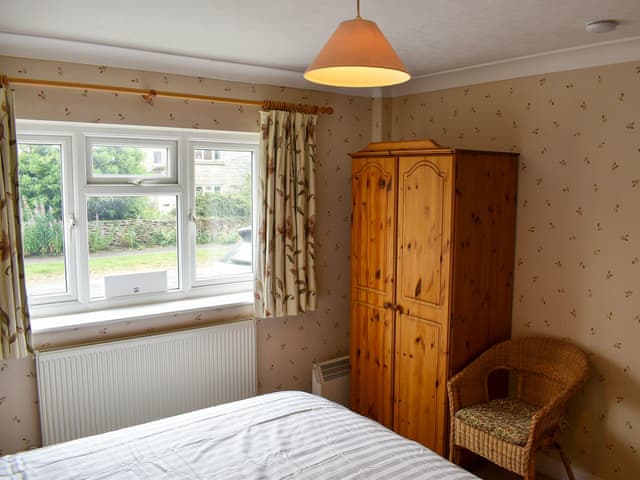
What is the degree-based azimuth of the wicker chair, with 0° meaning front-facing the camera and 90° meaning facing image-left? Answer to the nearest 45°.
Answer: approximately 45°

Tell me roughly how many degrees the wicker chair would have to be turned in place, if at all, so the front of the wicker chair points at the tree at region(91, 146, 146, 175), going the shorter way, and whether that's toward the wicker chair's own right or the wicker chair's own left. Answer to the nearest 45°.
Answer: approximately 45° to the wicker chair's own right

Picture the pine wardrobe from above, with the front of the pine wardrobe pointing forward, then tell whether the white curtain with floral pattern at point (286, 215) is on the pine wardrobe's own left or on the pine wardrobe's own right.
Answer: on the pine wardrobe's own right

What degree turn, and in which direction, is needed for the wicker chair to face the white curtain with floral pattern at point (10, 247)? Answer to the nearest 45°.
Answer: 0° — it already faces it

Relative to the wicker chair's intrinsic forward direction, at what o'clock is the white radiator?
The white radiator is roughly at 1 o'clock from the wicker chair.
